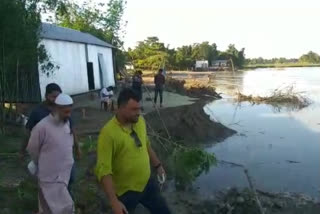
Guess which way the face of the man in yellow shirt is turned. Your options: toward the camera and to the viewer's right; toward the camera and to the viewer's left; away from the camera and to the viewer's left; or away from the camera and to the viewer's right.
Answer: toward the camera and to the viewer's right

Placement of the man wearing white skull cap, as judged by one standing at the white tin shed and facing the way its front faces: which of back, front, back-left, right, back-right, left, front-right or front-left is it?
front-right

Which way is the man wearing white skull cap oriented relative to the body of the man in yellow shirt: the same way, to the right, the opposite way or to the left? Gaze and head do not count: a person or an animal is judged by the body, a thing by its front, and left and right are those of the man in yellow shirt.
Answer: the same way

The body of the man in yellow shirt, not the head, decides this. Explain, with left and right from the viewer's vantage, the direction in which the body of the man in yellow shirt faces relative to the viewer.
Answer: facing the viewer and to the right of the viewer

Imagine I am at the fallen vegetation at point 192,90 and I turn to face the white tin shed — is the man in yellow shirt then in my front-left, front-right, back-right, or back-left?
front-left

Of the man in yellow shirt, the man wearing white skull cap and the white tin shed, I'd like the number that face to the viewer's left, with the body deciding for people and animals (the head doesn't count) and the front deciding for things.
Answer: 0

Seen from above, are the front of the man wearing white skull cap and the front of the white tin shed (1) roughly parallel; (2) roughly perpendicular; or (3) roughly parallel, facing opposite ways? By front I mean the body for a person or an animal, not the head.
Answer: roughly parallel

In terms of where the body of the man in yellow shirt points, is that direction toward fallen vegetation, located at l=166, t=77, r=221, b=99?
no

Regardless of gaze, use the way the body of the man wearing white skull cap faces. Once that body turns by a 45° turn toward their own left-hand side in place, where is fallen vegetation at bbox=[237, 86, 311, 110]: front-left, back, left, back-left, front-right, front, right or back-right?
front-left

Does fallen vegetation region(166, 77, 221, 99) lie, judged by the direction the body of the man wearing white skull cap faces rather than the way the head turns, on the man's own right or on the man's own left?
on the man's own left

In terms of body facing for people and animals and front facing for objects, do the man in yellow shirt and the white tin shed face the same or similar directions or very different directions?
same or similar directions

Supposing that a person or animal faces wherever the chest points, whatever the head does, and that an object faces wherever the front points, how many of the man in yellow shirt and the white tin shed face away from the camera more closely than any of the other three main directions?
0
